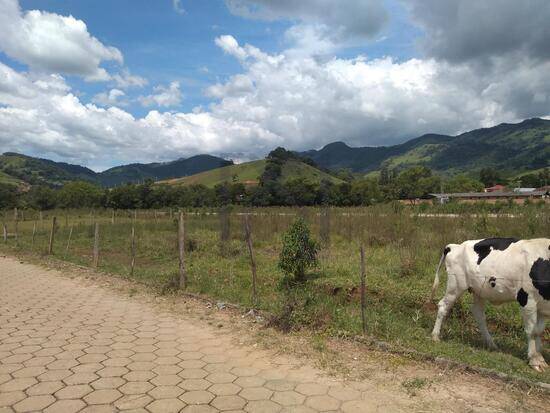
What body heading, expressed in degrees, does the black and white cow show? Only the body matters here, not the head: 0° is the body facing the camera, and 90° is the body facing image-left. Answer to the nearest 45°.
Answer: approximately 315°

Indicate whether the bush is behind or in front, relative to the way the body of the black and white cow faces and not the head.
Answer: behind
